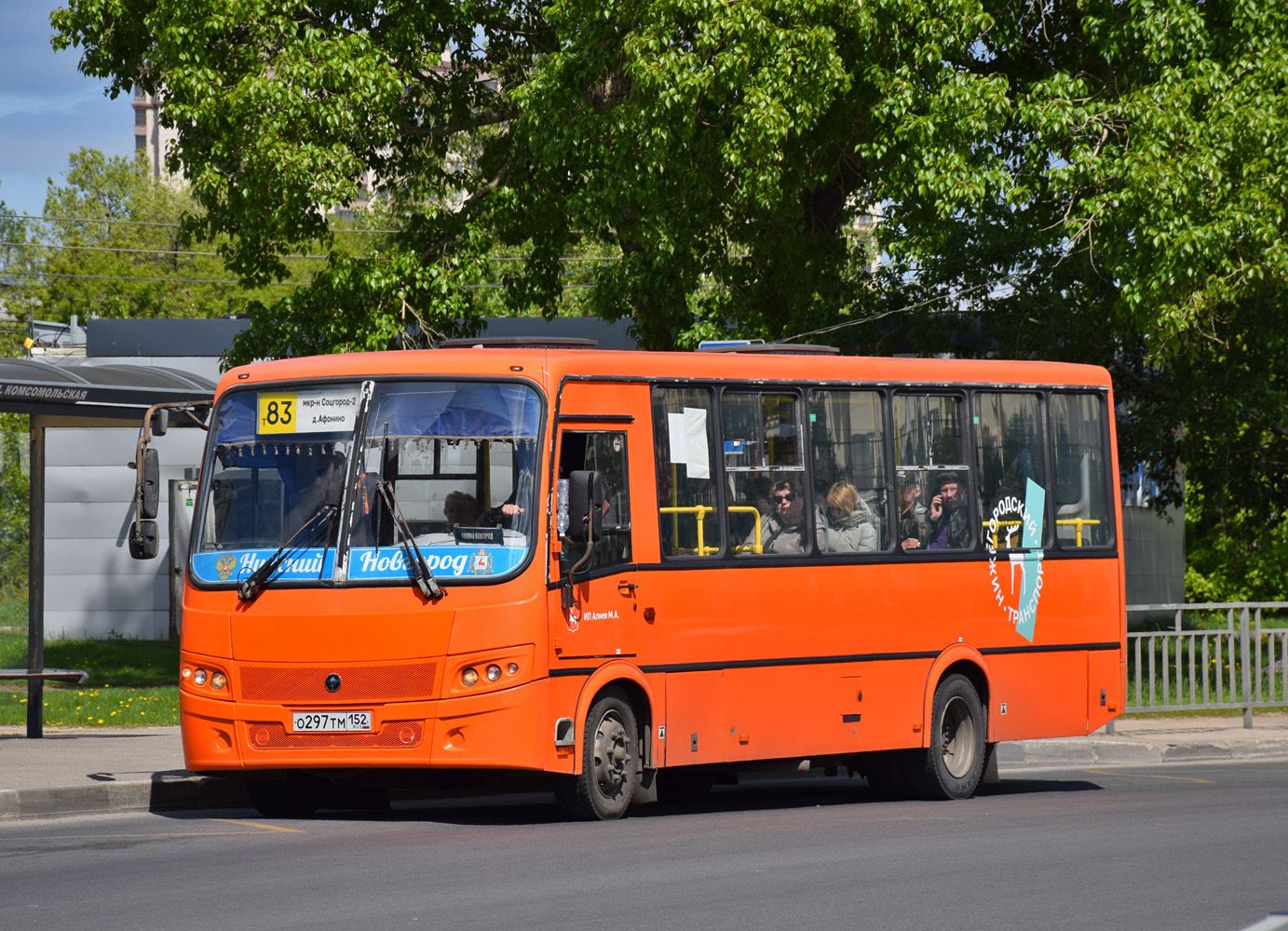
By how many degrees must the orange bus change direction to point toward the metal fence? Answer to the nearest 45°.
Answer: approximately 180°

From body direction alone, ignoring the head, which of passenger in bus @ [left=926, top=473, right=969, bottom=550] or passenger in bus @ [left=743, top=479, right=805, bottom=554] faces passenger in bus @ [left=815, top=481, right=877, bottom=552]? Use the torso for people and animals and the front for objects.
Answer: passenger in bus @ [left=926, top=473, right=969, bottom=550]

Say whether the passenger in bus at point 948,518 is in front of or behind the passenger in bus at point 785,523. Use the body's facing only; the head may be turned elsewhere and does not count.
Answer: behind

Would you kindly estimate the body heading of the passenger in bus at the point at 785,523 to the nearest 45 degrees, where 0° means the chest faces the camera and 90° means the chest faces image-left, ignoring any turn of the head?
approximately 45°

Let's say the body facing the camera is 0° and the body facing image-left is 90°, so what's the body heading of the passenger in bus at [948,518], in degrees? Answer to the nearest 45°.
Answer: approximately 45°

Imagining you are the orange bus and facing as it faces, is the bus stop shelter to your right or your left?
on your right

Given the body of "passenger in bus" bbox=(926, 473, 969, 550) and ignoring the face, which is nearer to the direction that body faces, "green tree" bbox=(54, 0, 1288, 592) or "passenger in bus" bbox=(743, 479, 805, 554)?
the passenger in bus

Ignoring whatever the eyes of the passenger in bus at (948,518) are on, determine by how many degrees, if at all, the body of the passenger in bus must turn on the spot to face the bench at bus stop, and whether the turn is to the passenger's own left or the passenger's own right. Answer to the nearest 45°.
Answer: approximately 45° to the passenger's own right
